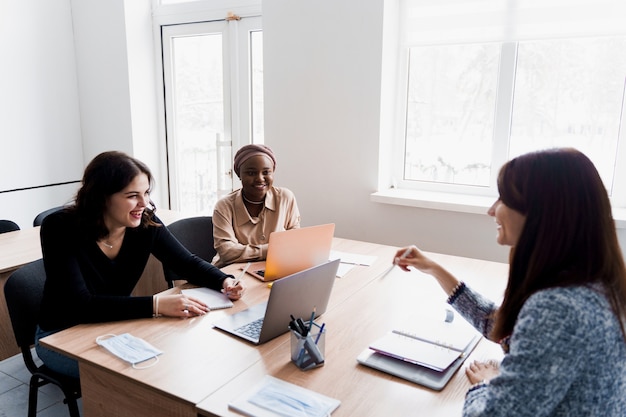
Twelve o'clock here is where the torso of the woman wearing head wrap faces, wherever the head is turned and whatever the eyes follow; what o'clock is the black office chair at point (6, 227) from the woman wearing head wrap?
The black office chair is roughly at 4 o'clock from the woman wearing head wrap.

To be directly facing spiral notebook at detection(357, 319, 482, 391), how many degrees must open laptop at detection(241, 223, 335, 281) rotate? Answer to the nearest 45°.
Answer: approximately 180°

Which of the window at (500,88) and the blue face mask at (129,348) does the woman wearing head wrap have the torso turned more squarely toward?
the blue face mask

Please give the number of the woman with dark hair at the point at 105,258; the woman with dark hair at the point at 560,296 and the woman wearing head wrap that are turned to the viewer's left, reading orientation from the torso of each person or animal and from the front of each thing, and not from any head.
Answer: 1

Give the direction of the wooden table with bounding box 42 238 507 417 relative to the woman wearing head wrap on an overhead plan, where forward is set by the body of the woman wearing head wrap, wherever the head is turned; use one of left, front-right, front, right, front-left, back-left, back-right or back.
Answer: front

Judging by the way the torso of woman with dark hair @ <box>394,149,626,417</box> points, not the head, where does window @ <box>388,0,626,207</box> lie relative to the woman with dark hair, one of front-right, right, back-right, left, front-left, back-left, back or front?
right

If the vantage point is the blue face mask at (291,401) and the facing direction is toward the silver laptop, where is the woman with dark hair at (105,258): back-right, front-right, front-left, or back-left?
front-left

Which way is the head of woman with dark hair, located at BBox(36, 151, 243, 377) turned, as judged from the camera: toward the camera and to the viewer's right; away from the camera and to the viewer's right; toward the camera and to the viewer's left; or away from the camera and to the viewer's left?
toward the camera and to the viewer's right

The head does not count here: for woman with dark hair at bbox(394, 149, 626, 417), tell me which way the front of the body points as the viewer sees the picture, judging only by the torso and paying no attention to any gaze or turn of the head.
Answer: to the viewer's left

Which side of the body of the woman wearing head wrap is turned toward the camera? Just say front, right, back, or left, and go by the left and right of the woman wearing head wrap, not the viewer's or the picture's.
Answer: front

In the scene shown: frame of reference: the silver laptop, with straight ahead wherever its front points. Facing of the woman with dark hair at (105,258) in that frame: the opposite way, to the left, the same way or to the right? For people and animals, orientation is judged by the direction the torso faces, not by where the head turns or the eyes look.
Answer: the opposite way

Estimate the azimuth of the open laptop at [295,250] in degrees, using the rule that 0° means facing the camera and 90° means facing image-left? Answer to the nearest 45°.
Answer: approximately 135°

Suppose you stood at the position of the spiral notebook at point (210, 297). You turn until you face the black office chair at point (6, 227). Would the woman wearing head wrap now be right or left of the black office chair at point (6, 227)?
right

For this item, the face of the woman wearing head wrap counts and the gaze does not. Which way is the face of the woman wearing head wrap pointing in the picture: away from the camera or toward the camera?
toward the camera

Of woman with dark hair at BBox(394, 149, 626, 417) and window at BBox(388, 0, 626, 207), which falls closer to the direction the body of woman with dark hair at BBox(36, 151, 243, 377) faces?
the woman with dark hair

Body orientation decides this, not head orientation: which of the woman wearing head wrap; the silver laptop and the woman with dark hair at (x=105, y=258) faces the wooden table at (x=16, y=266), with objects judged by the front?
the silver laptop
